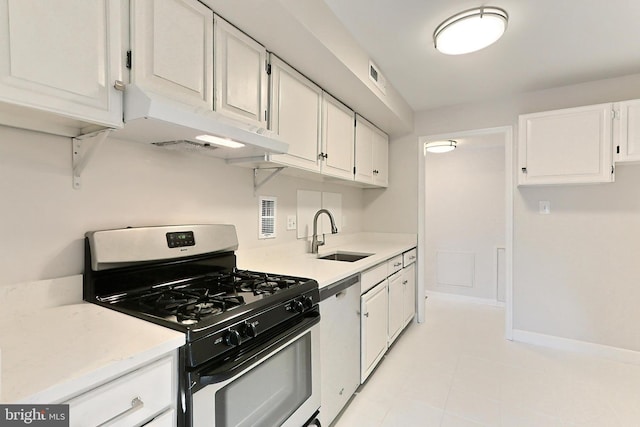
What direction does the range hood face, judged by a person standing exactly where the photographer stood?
facing the viewer and to the right of the viewer

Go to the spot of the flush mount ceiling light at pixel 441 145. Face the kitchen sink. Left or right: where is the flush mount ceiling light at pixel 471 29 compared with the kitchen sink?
left

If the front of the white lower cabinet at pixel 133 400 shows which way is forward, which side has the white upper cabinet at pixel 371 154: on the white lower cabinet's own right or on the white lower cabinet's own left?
on the white lower cabinet's own left

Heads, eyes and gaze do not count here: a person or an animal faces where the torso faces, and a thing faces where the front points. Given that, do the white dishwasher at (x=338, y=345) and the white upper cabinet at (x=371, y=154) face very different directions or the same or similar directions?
same or similar directions

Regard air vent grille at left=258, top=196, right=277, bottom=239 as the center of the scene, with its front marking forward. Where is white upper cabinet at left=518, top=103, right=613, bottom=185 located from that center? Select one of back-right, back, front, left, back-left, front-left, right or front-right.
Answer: front-left

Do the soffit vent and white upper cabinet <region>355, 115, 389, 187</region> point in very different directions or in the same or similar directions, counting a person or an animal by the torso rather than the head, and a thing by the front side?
same or similar directions

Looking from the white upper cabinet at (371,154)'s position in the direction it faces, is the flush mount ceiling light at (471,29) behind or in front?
in front

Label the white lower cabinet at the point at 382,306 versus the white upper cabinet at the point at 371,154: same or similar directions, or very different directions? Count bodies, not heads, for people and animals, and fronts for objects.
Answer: same or similar directions

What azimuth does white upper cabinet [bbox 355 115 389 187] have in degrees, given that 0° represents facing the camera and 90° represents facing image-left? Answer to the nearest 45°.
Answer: approximately 315°

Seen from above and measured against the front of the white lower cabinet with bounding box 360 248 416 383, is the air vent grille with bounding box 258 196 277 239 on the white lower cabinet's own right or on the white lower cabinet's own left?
on the white lower cabinet's own right

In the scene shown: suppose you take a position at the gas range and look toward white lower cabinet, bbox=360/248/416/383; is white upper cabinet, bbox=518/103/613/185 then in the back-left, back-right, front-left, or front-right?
front-right

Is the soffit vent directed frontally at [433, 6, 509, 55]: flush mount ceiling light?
yes
